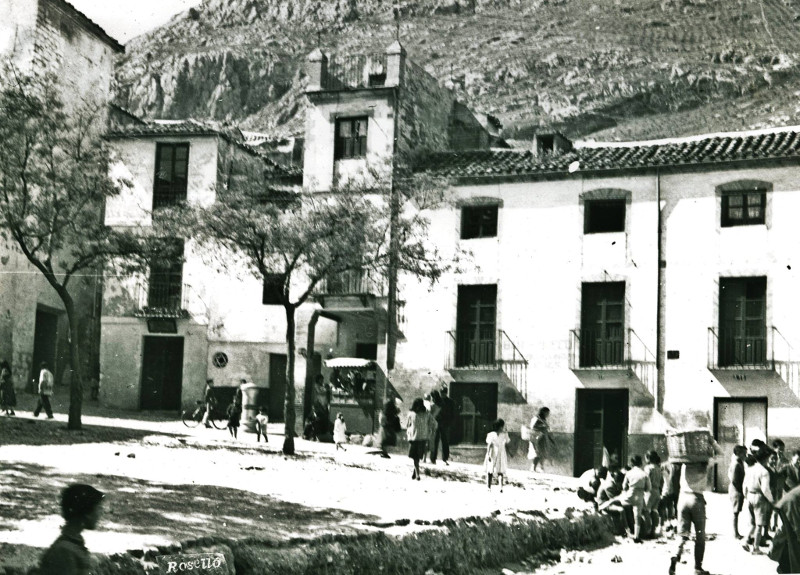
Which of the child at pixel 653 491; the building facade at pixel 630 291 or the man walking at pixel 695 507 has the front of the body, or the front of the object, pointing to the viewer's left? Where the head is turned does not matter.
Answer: the child

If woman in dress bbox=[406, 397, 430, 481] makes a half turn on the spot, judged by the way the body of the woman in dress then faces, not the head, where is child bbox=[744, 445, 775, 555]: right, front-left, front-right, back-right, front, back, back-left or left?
front-left

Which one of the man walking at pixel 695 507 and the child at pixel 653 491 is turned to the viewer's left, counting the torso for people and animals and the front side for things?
the child

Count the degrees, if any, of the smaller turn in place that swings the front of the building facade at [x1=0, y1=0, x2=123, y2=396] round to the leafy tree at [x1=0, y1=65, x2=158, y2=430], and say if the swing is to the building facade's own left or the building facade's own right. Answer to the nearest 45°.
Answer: approximately 45° to the building facade's own right

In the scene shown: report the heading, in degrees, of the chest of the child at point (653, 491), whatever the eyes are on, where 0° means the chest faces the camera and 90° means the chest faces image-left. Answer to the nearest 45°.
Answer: approximately 90°

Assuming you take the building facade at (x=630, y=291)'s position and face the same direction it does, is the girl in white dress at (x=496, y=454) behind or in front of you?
in front

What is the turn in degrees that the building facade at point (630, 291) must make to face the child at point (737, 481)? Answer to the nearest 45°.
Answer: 0° — it already faces them

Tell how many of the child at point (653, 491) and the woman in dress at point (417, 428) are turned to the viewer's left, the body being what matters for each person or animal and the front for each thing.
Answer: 1

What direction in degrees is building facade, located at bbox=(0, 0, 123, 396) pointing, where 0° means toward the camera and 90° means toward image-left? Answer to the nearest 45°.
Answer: approximately 315°

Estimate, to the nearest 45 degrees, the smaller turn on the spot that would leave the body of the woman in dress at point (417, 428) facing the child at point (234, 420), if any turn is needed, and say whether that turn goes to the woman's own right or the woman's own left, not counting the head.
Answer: approximately 45° to the woman's own left
